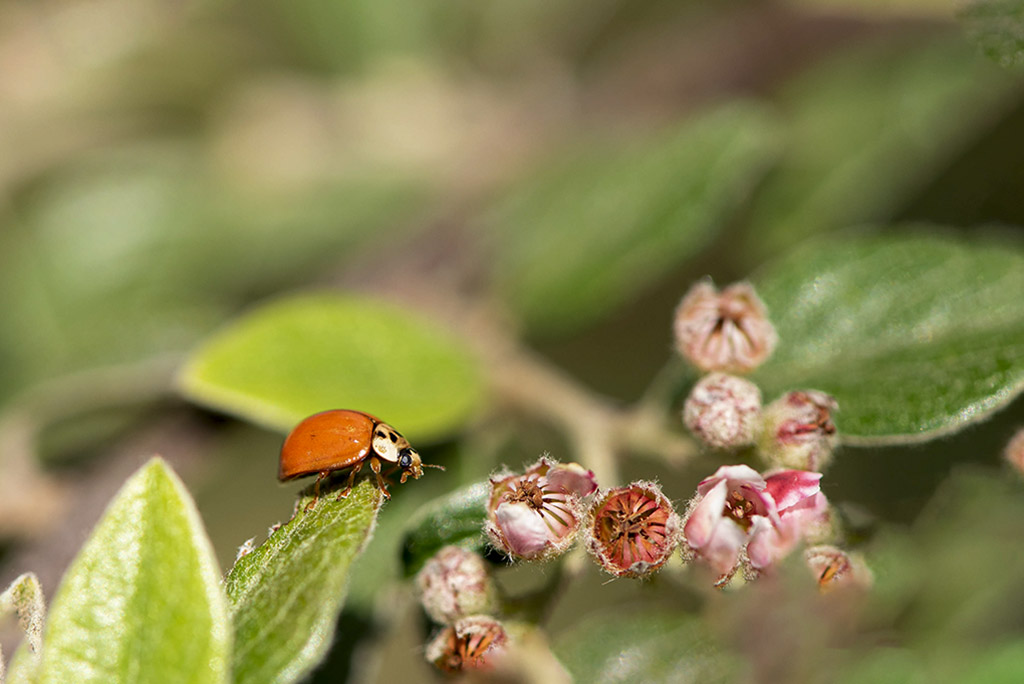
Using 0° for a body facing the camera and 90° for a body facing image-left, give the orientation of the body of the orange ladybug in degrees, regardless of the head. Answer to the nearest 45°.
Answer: approximately 270°

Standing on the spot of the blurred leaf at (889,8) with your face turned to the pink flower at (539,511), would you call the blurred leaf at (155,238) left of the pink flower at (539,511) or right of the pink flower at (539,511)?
right

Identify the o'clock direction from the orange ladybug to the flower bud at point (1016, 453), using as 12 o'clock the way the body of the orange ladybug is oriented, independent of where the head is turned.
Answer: The flower bud is roughly at 12 o'clock from the orange ladybug.

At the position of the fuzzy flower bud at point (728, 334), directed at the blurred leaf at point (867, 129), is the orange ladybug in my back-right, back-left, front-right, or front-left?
back-left

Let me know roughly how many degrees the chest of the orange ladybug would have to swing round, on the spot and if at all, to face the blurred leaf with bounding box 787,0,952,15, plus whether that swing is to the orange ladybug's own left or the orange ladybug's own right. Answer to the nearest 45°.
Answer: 0° — it already faces it
